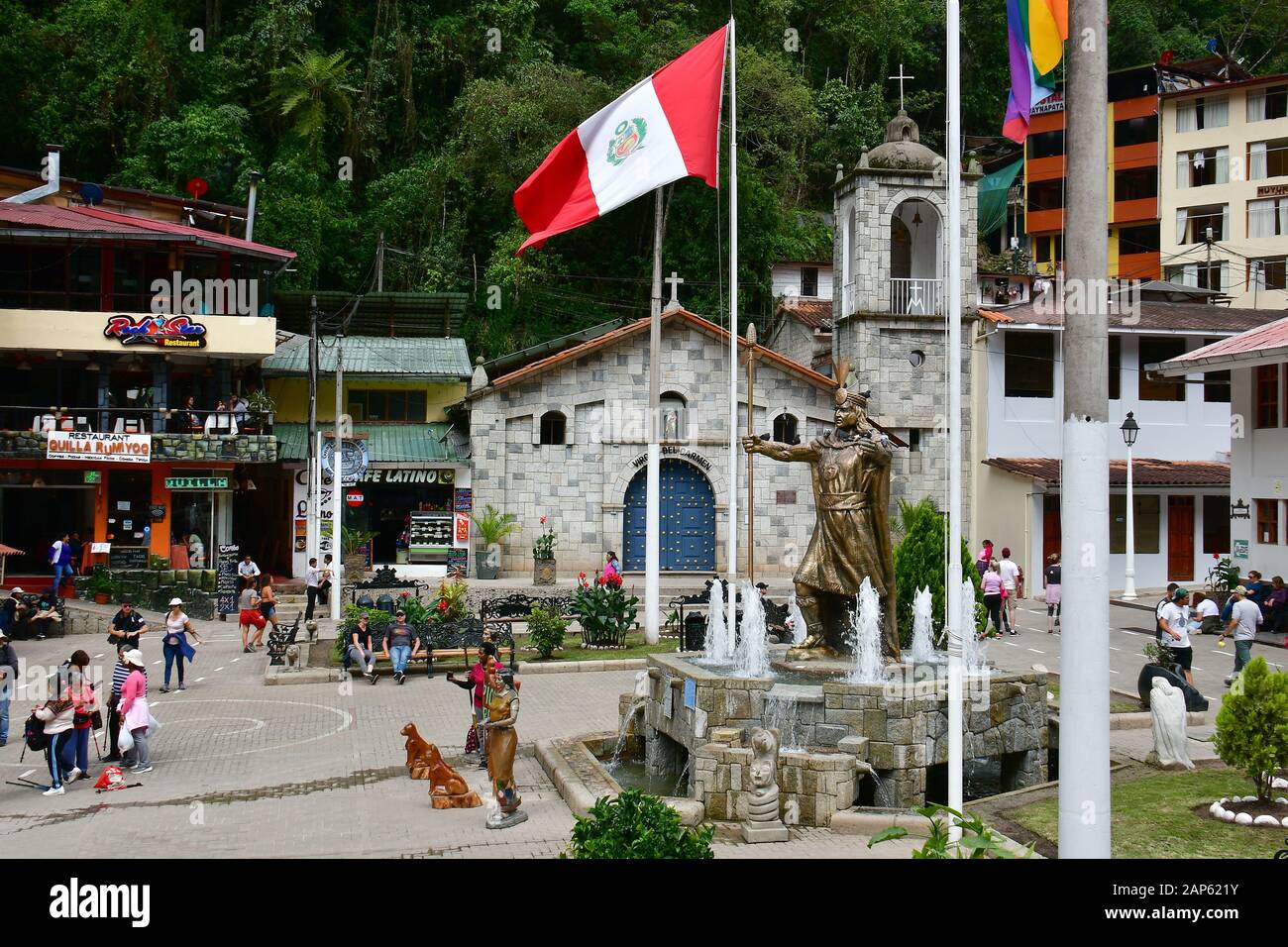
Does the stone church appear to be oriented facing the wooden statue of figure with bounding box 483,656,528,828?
yes

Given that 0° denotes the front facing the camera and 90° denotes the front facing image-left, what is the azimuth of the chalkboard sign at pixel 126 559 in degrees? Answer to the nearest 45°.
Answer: approximately 0°

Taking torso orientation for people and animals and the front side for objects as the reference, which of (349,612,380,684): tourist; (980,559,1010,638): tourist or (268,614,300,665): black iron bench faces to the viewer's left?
the black iron bench

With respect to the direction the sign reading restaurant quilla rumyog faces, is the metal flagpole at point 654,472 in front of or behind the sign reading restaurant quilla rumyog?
in front

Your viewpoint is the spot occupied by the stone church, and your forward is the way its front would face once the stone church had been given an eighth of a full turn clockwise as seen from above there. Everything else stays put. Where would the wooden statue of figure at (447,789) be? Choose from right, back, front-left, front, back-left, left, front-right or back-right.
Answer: front-left

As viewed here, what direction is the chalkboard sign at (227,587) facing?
toward the camera

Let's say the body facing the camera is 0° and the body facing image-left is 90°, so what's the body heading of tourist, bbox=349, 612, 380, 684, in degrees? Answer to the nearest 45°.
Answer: approximately 315°

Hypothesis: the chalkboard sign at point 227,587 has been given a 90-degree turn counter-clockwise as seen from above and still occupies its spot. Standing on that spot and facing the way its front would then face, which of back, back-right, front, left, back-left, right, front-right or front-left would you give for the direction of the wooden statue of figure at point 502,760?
right

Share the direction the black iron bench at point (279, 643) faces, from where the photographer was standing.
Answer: facing to the left of the viewer

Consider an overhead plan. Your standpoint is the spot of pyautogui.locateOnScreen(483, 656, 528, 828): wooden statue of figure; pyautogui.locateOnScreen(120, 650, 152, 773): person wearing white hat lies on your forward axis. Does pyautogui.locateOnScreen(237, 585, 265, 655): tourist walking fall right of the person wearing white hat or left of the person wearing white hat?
right

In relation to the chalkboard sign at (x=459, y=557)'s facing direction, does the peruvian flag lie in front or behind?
in front

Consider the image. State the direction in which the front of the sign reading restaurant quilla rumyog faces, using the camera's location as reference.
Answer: facing the viewer
